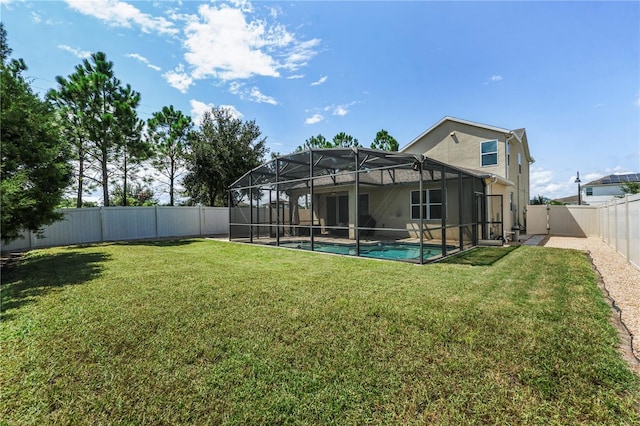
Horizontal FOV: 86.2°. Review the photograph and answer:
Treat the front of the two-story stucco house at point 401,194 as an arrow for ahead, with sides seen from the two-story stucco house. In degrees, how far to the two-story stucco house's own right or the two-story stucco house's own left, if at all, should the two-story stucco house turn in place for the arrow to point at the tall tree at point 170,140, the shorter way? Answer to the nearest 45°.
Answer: approximately 135° to the two-story stucco house's own left

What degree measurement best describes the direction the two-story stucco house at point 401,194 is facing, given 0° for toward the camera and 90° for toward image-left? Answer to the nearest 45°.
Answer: approximately 225°

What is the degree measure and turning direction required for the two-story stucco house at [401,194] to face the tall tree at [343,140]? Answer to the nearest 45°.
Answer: approximately 45° to its left

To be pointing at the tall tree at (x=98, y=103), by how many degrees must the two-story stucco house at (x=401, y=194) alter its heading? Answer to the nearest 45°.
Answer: approximately 135° to its left

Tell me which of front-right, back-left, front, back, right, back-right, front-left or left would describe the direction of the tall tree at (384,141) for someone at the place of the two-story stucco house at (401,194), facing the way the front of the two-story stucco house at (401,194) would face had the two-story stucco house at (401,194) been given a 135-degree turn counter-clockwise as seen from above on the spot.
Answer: right

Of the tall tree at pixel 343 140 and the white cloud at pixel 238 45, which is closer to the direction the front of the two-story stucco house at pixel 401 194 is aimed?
the tall tree

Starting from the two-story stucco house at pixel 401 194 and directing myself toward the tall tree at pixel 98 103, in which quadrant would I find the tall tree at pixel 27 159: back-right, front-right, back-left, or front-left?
front-left
